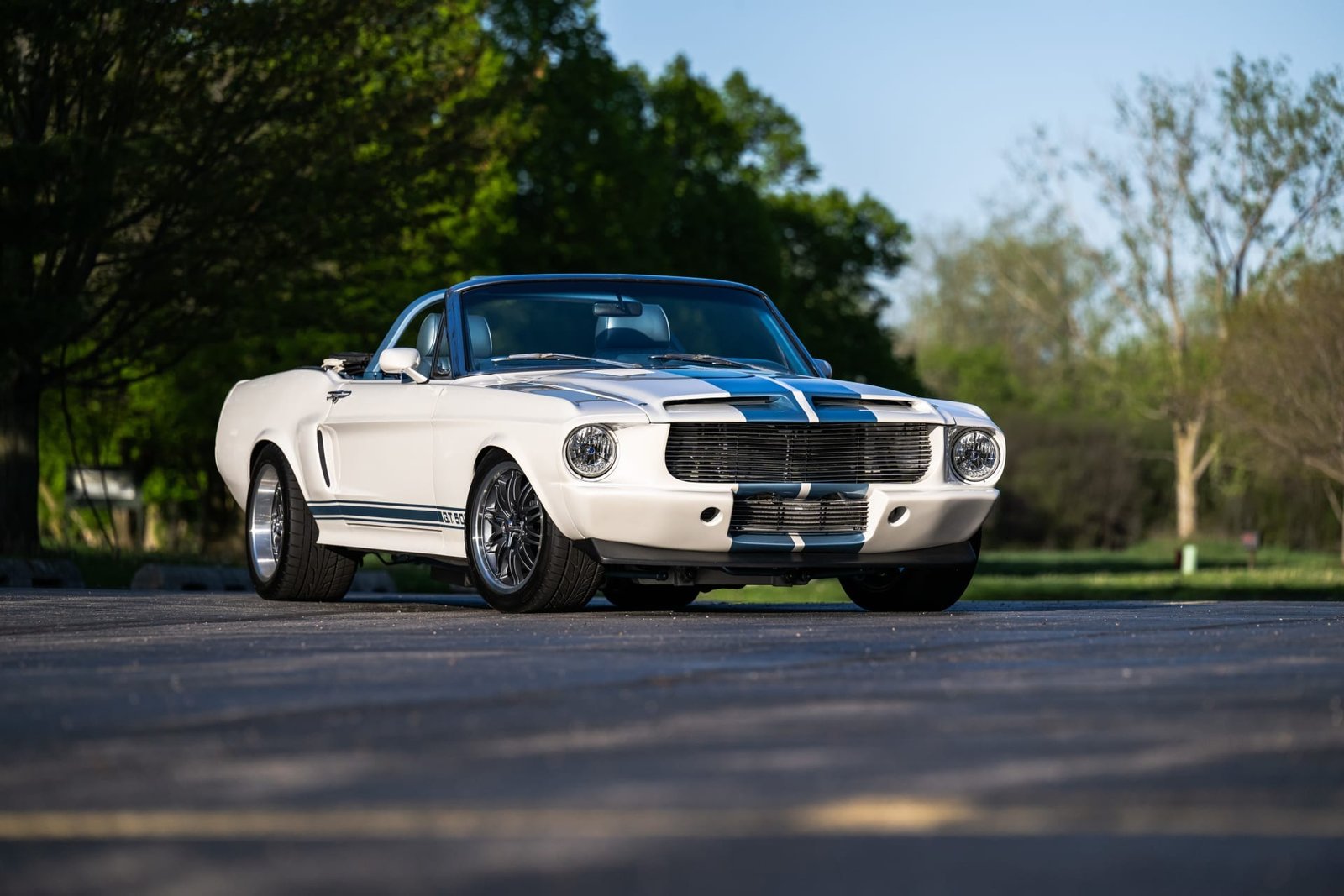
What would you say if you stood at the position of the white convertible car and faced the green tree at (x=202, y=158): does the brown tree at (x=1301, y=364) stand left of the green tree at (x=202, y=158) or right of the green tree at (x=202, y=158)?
right

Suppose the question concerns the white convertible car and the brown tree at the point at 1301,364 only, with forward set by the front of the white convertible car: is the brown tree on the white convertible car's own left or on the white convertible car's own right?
on the white convertible car's own left

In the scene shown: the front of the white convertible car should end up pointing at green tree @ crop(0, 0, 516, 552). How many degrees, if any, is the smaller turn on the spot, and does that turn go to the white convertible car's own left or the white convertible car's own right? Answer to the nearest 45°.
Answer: approximately 135° to the white convertible car's own left

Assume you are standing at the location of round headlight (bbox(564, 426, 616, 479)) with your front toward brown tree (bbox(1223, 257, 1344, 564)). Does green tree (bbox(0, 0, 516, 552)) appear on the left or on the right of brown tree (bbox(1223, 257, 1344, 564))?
left

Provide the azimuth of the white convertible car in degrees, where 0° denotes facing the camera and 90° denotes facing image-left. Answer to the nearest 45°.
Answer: approximately 315°
